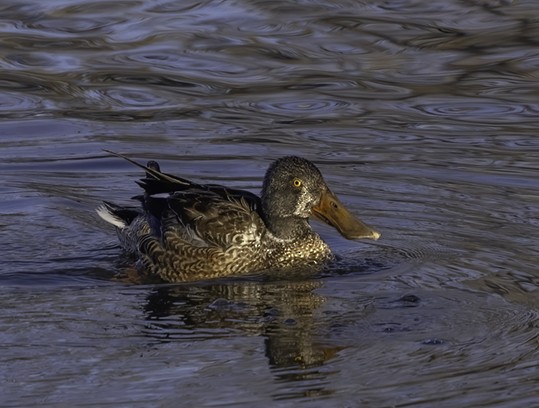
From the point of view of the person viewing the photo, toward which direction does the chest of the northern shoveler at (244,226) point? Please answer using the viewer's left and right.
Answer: facing to the right of the viewer
